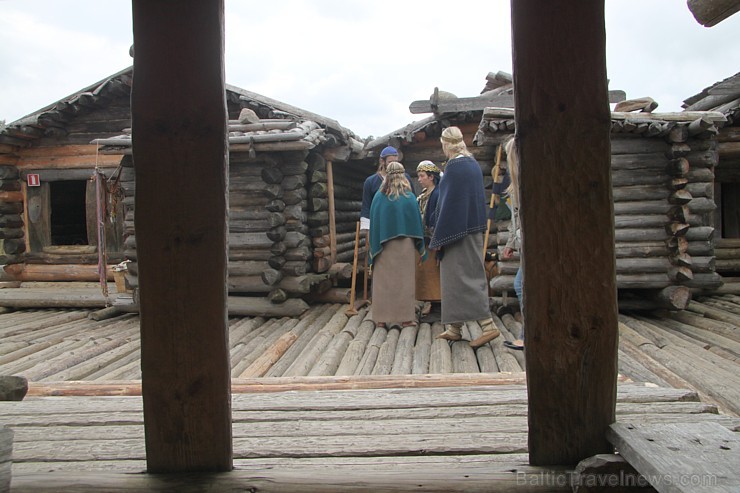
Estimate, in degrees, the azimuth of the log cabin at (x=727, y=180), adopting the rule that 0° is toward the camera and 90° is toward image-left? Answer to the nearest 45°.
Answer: approximately 0°

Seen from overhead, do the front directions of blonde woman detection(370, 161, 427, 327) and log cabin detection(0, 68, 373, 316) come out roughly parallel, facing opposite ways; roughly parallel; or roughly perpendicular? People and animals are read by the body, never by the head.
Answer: roughly parallel, facing opposite ways

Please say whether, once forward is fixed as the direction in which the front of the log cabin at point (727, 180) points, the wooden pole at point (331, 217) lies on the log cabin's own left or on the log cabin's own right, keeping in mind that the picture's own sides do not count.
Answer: on the log cabin's own right

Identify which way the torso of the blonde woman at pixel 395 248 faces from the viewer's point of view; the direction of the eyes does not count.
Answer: away from the camera

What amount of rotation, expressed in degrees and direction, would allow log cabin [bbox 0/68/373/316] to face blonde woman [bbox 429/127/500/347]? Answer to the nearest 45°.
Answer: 0° — it already faces them

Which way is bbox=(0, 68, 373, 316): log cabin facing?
toward the camera

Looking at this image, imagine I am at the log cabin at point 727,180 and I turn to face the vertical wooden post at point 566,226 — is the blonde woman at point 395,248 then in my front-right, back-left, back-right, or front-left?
front-right

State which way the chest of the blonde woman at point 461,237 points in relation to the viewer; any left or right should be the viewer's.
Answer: facing away from the viewer and to the left of the viewer

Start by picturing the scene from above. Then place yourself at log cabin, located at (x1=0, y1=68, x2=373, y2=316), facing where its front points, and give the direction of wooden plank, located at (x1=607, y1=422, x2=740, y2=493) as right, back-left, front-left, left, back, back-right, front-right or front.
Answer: front

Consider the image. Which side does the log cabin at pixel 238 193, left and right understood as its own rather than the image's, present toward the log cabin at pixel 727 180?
left

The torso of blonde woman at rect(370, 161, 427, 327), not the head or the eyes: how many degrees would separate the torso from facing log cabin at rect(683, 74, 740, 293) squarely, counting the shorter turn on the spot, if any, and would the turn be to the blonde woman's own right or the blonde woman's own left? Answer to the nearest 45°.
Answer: approximately 45° to the blonde woman's own right

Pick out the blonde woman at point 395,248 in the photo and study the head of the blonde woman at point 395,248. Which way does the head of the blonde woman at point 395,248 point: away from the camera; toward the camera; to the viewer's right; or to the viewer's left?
away from the camera
